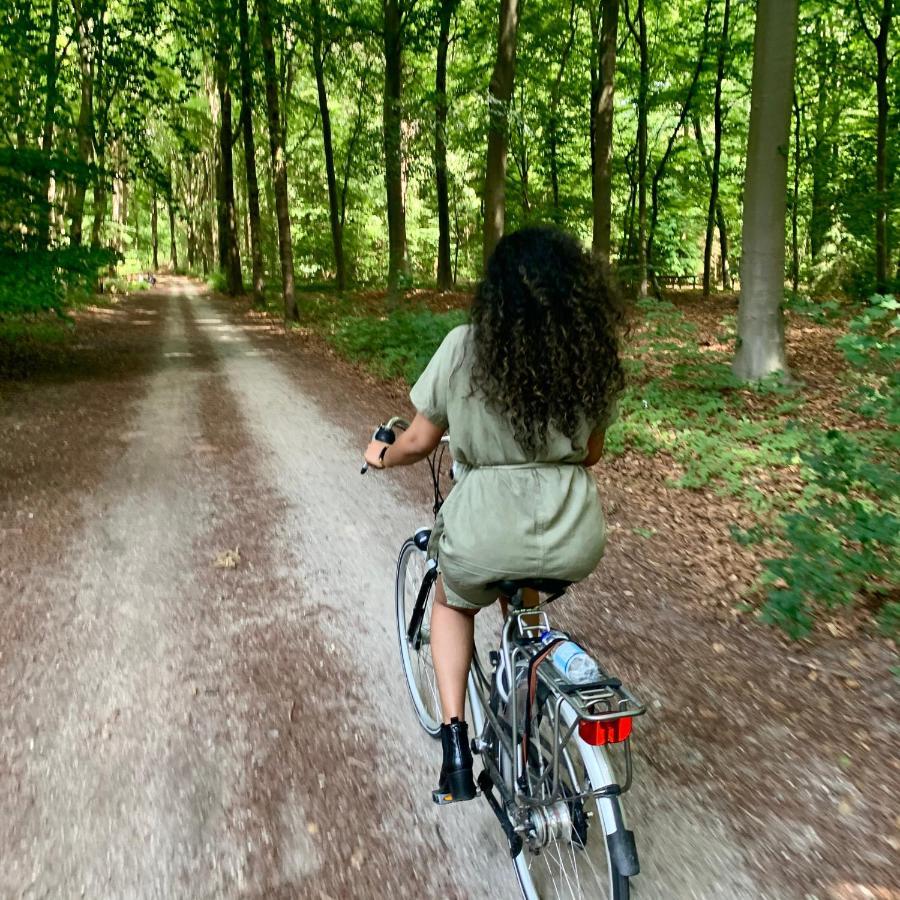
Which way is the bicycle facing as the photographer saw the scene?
facing away from the viewer and to the left of the viewer

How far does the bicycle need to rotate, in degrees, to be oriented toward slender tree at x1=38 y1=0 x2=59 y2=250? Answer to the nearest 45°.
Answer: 0° — it already faces it

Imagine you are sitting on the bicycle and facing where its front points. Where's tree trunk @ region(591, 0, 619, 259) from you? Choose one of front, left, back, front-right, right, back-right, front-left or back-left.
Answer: front-right

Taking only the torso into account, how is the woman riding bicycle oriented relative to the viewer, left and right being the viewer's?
facing away from the viewer and to the left of the viewer

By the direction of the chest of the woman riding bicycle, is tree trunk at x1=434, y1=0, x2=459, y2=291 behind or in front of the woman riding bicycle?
in front

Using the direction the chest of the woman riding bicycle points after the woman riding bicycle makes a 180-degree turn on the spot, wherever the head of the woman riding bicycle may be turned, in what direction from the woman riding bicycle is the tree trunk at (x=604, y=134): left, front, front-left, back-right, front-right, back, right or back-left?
back-left

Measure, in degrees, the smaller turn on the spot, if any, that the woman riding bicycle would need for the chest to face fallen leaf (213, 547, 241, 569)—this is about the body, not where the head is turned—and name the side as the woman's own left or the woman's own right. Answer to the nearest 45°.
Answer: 0° — they already face it

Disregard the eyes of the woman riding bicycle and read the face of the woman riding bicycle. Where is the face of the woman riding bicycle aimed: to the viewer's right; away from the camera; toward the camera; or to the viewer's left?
away from the camera

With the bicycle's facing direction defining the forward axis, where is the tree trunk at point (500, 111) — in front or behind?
in front

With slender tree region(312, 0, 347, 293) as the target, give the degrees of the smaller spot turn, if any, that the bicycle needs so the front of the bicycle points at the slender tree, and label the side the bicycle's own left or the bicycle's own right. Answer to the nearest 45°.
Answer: approximately 45° to the bicycle's own right

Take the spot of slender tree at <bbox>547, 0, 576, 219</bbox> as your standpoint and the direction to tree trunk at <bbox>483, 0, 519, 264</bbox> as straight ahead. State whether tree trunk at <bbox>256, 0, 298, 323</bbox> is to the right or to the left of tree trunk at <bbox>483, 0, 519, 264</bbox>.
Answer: right
